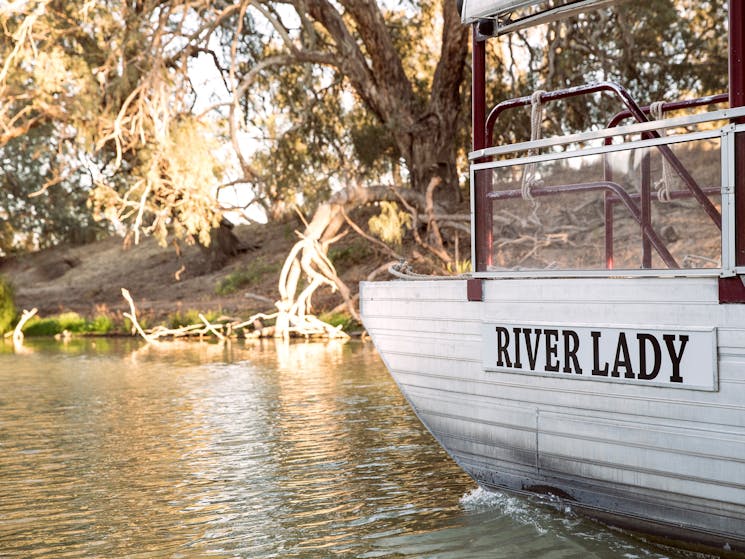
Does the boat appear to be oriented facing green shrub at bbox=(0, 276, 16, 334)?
yes

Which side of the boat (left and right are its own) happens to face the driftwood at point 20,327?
front

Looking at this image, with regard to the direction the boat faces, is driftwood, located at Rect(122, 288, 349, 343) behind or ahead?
ahead

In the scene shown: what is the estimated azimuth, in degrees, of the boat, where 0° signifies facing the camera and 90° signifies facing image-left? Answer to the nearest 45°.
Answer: approximately 135°

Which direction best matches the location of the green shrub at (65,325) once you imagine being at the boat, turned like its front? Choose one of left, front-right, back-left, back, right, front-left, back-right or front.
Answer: front

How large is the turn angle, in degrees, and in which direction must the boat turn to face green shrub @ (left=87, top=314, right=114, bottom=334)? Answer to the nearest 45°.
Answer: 0° — it already faces it

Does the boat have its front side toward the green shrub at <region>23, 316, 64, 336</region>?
yes
